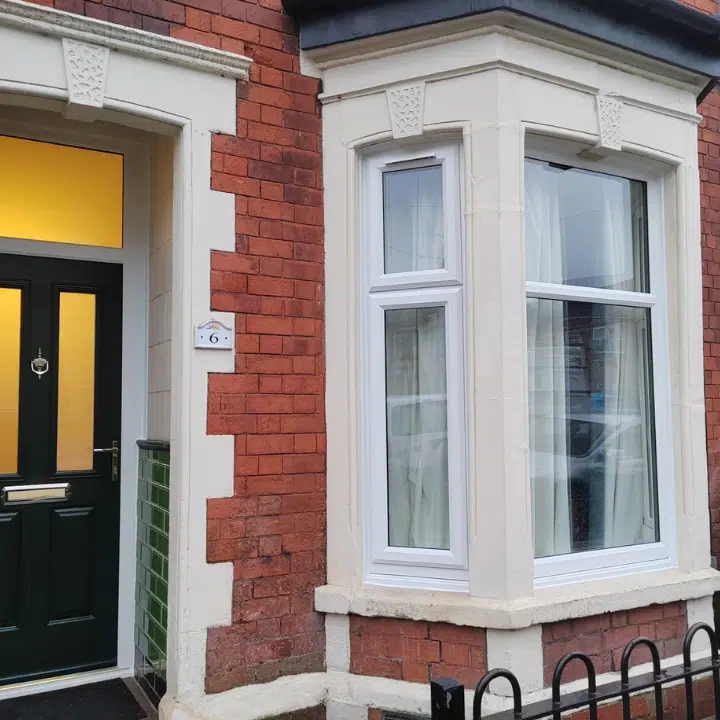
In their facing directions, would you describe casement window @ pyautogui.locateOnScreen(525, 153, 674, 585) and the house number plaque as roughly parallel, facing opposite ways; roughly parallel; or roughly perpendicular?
roughly parallel

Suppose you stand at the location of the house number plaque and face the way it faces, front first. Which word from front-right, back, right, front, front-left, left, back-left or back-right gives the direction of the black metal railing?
front-left

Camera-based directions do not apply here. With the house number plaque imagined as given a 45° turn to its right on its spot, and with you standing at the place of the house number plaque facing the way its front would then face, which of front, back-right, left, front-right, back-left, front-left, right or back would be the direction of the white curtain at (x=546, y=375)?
back-left

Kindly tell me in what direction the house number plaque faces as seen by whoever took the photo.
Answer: facing the viewer

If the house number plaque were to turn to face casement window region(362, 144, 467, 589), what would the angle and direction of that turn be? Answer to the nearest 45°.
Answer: approximately 90° to its left

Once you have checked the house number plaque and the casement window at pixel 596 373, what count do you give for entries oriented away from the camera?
0

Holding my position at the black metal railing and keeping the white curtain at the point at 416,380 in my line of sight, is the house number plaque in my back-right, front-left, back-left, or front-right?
front-left

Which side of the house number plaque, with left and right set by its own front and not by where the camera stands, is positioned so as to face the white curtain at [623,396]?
left

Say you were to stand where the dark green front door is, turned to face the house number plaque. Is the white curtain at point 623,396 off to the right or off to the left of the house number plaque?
left

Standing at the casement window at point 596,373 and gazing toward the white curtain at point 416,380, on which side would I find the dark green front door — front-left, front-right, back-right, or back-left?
front-right

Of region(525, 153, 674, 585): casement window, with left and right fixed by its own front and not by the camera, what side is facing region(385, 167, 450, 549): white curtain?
right

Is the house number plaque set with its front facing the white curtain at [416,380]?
no
